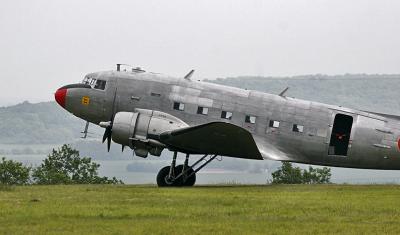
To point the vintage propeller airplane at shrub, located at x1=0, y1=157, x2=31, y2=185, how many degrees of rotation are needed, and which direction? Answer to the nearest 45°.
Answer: approximately 45° to its right

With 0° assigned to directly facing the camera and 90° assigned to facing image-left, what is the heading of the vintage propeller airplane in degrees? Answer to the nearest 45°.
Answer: approximately 90°
